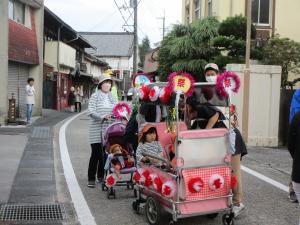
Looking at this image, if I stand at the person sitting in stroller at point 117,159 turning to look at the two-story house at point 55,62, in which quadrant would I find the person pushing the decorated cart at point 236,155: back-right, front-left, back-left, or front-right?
back-right

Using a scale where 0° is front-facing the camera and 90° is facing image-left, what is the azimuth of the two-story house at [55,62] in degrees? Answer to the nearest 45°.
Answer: approximately 315°

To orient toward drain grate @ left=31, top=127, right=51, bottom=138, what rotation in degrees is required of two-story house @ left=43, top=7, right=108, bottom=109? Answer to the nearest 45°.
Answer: approximately 45° to its right

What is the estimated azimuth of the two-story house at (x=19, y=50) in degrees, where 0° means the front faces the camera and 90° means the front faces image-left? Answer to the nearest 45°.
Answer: approximately 315°

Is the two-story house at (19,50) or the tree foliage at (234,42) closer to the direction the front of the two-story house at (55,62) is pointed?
the tree foliage
